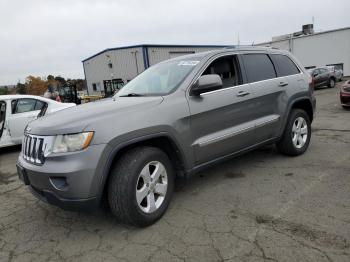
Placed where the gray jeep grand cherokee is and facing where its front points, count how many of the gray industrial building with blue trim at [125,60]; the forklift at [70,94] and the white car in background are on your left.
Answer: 0

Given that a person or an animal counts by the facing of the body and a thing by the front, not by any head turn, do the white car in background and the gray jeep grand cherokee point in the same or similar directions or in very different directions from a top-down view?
same or similar directions

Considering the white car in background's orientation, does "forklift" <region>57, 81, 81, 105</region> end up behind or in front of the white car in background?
behind

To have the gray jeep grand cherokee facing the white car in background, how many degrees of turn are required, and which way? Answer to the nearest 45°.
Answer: approximately 90° to its right

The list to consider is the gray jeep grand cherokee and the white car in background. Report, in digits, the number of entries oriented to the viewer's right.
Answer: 0

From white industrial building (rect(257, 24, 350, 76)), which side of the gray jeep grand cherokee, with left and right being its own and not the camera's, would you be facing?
back

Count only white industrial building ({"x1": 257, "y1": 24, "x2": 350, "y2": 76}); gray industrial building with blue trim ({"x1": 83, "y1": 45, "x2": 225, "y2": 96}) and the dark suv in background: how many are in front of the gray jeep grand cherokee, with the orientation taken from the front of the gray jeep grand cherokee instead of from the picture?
0

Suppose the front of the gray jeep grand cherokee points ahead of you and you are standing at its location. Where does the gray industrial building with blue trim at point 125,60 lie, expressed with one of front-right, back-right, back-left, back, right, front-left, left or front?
back-right

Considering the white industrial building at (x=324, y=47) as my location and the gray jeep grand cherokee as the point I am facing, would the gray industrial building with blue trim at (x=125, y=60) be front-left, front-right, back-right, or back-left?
front-right

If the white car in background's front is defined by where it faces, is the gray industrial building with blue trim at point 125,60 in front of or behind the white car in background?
behind

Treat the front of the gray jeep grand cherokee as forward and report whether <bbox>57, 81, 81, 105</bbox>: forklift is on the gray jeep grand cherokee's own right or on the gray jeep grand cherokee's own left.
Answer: on the gray jeep grand cherokee's own right
